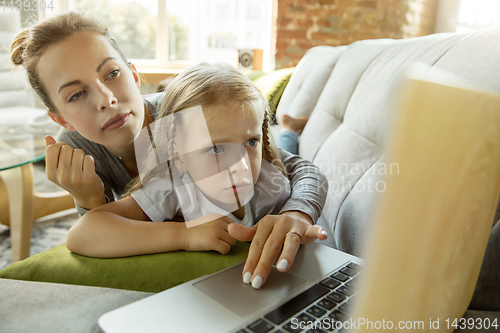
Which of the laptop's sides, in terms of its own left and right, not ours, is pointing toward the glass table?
front

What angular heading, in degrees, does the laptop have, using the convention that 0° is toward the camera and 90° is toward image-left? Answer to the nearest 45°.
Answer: approximately 135°

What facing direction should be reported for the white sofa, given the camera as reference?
facing the viewer and to the left of the viewer

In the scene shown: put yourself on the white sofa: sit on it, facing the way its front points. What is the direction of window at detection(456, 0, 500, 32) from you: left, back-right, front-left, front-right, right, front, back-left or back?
back-right
